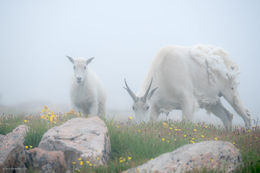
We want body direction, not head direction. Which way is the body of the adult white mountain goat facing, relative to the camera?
to the viewer's left

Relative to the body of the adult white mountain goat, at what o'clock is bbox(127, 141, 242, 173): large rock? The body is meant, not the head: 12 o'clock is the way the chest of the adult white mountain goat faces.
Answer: The large rock is roughly at 9 o'clock from the adult white mountain goat.

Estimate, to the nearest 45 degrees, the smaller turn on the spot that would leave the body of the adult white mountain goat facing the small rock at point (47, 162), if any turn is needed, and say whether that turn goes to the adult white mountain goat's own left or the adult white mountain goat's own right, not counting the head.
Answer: approximately 90° to the adult white mountain goat's own left

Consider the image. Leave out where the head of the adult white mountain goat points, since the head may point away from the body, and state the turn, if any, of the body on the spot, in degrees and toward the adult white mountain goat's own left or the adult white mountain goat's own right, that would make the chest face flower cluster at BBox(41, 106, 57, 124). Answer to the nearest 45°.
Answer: approximately 45° to the adult white mountain goat's own left

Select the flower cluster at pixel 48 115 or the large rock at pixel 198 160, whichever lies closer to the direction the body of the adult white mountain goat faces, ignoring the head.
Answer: the flower cluster

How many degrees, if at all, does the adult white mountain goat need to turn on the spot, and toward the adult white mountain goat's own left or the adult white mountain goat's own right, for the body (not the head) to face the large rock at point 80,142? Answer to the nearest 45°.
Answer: approximately 90° to the adult white mountain goat's own left
